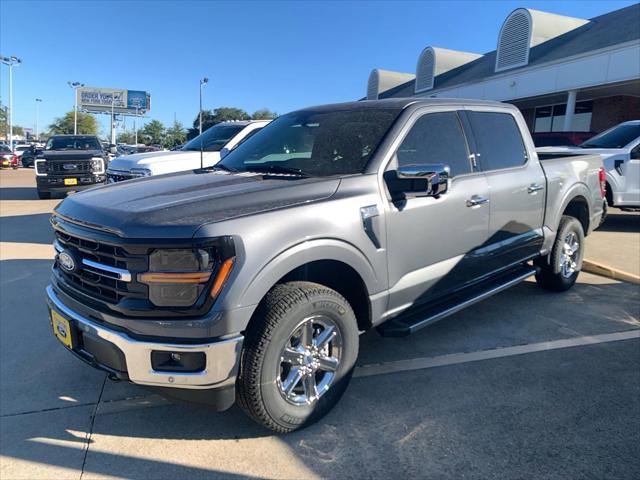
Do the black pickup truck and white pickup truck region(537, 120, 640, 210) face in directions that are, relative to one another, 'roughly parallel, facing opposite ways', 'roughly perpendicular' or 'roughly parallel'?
roughly perpendicular

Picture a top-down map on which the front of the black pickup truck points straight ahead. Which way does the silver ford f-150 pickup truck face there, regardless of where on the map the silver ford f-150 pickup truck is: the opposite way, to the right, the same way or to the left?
to the right

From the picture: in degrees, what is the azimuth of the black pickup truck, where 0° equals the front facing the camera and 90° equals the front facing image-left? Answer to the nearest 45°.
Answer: approximately 0°

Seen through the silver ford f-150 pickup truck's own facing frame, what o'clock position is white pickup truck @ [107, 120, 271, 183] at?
The white pickup truck is roughly at 4 o'clock from the silver ford f-150 pickup truck.

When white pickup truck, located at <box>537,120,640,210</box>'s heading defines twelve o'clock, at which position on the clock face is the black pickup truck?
The black pickup truck is roughly at 1 o'clock from the white pickup truck.

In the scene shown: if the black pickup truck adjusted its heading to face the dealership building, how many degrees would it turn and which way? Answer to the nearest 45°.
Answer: approximately 90° to its left

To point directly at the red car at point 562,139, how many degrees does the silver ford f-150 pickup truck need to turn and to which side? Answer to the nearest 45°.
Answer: approximately 180°

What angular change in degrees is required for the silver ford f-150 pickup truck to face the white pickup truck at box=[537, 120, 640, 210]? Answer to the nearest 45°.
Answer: approximately 180°

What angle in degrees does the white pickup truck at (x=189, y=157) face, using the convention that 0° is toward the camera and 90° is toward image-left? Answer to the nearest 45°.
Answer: approximately 45°
